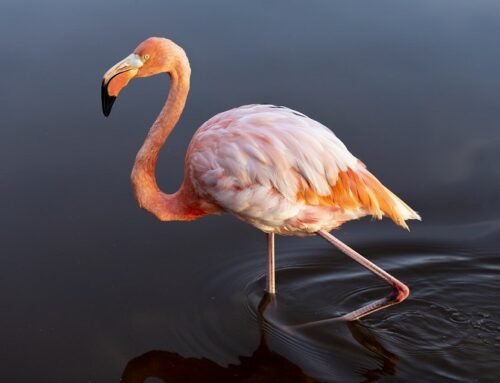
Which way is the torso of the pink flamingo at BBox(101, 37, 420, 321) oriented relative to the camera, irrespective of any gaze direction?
to the viewer's left
